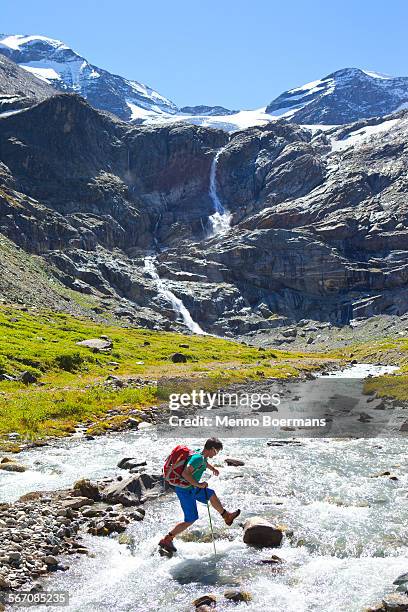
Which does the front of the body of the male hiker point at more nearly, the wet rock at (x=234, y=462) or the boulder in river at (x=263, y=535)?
the boulder in river

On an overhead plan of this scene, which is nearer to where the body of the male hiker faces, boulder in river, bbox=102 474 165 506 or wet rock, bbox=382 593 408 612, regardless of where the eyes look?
the wet rock

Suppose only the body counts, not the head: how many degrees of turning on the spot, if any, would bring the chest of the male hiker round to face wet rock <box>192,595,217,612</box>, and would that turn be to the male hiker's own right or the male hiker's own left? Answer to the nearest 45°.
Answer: approximately 90° to the male hiker's own right

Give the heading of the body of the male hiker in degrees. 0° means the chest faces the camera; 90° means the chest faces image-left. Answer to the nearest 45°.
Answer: approximately 270°

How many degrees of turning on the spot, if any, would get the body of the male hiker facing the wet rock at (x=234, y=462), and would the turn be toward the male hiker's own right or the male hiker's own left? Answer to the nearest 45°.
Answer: approximately 90° to the male hiker's own left

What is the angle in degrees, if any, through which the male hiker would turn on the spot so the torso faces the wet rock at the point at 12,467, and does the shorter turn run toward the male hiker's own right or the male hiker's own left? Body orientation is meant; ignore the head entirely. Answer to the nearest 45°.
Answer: approximately 135° to the male hiker's own left
